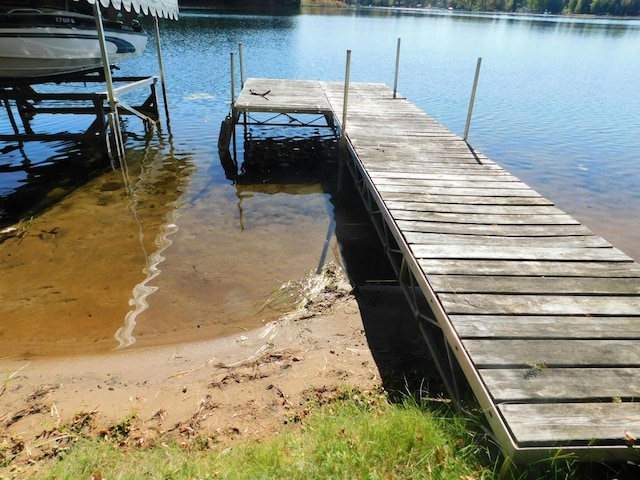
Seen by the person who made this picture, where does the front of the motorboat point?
facing to the right of the viewer

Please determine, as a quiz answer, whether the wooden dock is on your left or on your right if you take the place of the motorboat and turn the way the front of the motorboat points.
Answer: on your right
